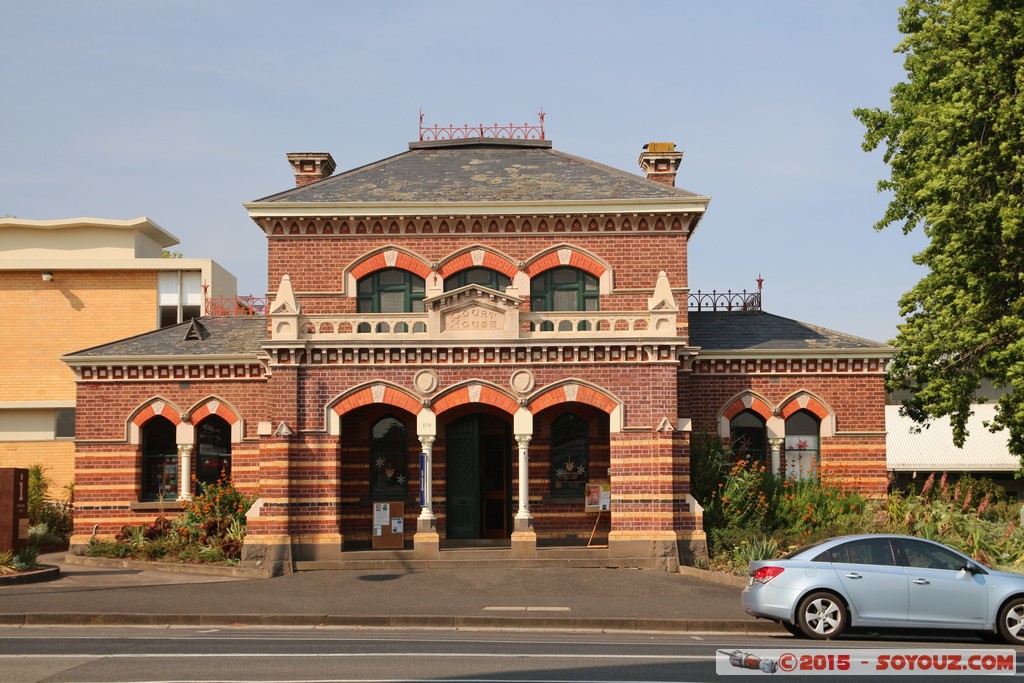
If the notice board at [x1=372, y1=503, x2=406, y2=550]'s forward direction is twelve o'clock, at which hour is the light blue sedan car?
The light blue sedan car is roughly at 11 o'clock from the notice board.

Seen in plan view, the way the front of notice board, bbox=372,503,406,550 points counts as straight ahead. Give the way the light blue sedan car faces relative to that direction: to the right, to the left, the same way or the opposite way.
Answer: to the left

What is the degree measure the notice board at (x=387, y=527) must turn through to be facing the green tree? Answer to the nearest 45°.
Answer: approximately 90° to its left

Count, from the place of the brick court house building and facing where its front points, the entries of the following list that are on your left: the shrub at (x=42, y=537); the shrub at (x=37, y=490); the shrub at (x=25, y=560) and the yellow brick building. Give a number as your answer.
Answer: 0

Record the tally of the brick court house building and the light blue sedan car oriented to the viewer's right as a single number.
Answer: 1

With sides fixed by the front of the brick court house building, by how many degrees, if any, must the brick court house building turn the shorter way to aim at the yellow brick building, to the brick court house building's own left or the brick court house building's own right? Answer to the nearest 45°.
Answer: approximately 135° to the brick court house building's own right

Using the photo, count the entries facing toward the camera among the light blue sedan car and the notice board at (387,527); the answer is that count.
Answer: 1

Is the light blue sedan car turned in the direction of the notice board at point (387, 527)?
no

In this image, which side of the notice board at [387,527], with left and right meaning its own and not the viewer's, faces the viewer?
front

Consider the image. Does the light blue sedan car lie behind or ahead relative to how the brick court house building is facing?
ahead

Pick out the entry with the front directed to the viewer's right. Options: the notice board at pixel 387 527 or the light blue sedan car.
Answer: the light blue sedan car

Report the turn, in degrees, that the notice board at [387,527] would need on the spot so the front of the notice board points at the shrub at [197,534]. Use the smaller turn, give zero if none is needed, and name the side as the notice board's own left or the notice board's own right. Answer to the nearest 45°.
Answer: approximately 90° to the notice board's own right

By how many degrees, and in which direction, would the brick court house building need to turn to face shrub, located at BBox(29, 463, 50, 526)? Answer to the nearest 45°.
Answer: approximately 135° to its right

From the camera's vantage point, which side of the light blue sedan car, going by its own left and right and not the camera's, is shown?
right

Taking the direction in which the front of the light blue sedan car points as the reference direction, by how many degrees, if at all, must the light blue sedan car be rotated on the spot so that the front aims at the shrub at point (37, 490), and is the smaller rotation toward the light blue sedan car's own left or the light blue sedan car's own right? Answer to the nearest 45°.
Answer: approximately 135° to the light blue sedan car's own left

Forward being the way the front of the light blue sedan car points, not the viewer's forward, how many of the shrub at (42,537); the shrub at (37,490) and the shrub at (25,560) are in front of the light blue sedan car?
0

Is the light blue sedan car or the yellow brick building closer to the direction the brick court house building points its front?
the light blue sedan car

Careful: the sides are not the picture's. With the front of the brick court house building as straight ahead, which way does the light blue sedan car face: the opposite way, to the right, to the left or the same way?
to the left

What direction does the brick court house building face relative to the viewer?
toward the camera
